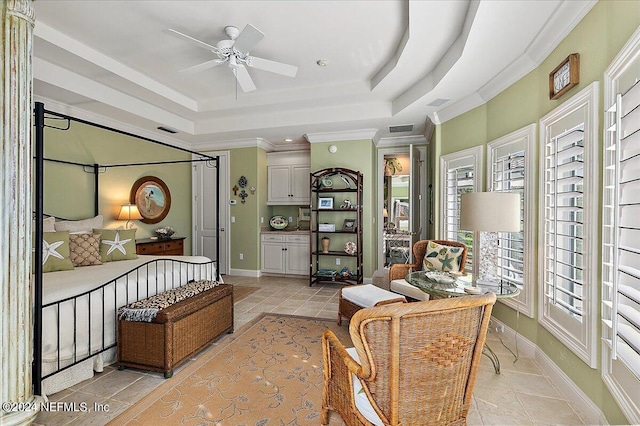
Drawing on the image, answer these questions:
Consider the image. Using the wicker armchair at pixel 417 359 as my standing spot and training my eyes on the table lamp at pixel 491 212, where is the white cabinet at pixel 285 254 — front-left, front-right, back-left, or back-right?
front-left

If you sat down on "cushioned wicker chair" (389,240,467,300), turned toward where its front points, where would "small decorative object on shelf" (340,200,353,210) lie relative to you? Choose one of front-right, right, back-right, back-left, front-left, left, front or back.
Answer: right

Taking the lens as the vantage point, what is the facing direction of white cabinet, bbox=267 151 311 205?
facing the viewer

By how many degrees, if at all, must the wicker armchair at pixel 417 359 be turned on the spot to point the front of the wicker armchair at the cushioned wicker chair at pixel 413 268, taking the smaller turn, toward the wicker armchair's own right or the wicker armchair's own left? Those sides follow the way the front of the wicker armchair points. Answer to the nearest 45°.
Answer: approximately 45° to the wicker armchair's own right

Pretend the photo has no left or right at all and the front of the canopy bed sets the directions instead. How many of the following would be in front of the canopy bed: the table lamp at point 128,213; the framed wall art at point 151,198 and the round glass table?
1

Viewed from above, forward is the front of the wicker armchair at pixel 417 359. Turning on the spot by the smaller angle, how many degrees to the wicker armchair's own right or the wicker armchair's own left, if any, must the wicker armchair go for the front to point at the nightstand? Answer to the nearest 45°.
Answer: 0° — it already faces it

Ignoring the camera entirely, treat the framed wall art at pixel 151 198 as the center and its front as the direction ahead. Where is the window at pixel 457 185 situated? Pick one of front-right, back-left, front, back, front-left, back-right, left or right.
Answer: front

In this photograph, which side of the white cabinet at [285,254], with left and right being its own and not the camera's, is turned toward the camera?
front

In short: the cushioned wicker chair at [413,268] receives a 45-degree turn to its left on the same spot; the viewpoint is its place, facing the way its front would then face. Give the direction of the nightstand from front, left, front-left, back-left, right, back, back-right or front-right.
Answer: right

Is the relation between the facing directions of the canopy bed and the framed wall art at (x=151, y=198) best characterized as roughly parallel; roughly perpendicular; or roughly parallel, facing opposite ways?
roughly parallel

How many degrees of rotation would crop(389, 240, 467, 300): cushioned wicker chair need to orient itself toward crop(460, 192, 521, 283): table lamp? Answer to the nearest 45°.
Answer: approximately 90° to its left

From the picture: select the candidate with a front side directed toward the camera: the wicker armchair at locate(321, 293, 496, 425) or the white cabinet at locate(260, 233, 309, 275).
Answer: the white cabinet

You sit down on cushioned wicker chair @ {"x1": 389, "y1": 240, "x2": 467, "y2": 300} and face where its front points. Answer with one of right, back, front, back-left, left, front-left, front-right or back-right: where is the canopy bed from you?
front

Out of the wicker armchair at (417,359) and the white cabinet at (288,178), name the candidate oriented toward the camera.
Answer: the white cabinet

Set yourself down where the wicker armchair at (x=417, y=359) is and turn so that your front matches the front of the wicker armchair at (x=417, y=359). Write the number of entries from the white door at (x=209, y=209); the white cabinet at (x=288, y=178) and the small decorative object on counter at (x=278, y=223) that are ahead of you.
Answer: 3

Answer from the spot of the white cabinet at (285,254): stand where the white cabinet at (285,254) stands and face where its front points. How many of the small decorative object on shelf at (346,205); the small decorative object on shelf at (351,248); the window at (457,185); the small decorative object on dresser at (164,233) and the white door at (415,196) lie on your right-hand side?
1

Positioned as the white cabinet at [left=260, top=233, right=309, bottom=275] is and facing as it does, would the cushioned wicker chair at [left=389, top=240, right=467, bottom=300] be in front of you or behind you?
in front

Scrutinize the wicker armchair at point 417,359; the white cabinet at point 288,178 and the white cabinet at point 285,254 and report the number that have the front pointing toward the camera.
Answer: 2

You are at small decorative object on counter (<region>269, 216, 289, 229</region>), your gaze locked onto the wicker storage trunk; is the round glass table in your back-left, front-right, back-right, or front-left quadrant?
front-left

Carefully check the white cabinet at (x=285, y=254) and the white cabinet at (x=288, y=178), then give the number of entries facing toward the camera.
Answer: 2
